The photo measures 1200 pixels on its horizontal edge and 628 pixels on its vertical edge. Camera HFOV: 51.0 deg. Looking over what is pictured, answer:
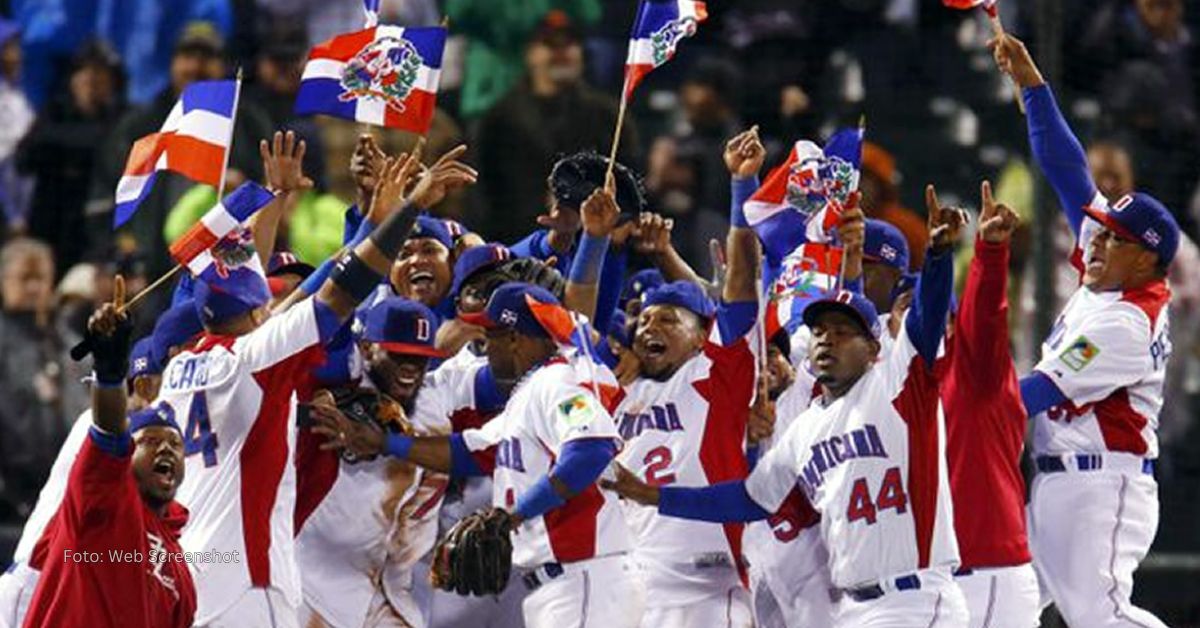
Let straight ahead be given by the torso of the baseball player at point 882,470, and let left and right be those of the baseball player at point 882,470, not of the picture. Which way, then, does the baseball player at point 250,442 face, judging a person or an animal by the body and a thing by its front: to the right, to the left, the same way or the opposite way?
the opposite way

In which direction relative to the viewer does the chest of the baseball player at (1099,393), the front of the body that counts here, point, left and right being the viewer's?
facing to the left of the viewer

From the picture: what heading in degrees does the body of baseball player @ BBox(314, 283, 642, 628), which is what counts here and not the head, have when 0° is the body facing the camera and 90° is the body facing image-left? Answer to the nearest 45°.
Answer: approximately 90°

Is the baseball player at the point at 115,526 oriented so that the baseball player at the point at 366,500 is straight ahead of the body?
no

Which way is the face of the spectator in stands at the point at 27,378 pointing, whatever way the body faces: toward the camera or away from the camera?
toward the camera

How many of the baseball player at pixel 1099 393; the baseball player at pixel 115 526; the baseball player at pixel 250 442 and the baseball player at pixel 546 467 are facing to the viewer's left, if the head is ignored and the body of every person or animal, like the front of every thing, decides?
2

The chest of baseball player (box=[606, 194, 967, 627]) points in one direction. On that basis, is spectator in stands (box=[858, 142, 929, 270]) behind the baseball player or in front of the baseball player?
behind

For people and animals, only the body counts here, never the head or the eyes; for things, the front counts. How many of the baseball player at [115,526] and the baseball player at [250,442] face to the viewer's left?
0

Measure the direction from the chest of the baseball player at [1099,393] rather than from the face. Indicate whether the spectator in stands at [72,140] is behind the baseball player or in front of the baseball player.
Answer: in front

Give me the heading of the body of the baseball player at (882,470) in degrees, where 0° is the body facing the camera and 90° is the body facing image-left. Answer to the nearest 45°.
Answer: approximately 45°

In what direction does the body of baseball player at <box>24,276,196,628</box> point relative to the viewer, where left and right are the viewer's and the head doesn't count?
facing the viewer and to the right of the viewer

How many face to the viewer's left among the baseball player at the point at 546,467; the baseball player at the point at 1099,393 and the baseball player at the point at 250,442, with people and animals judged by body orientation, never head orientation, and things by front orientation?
2

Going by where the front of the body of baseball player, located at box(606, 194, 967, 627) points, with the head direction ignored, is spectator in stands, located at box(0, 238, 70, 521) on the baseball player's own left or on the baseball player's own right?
on the baseball player's own right

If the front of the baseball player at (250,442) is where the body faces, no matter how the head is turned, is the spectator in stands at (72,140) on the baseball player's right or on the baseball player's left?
on the baseball player's left

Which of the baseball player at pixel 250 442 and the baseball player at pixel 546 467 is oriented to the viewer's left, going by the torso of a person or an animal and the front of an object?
the baseball player at pixel 546 467

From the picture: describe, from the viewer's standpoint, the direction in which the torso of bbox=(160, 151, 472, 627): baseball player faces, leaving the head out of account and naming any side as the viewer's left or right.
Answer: facing away from the viewer and to the right of the viewer
